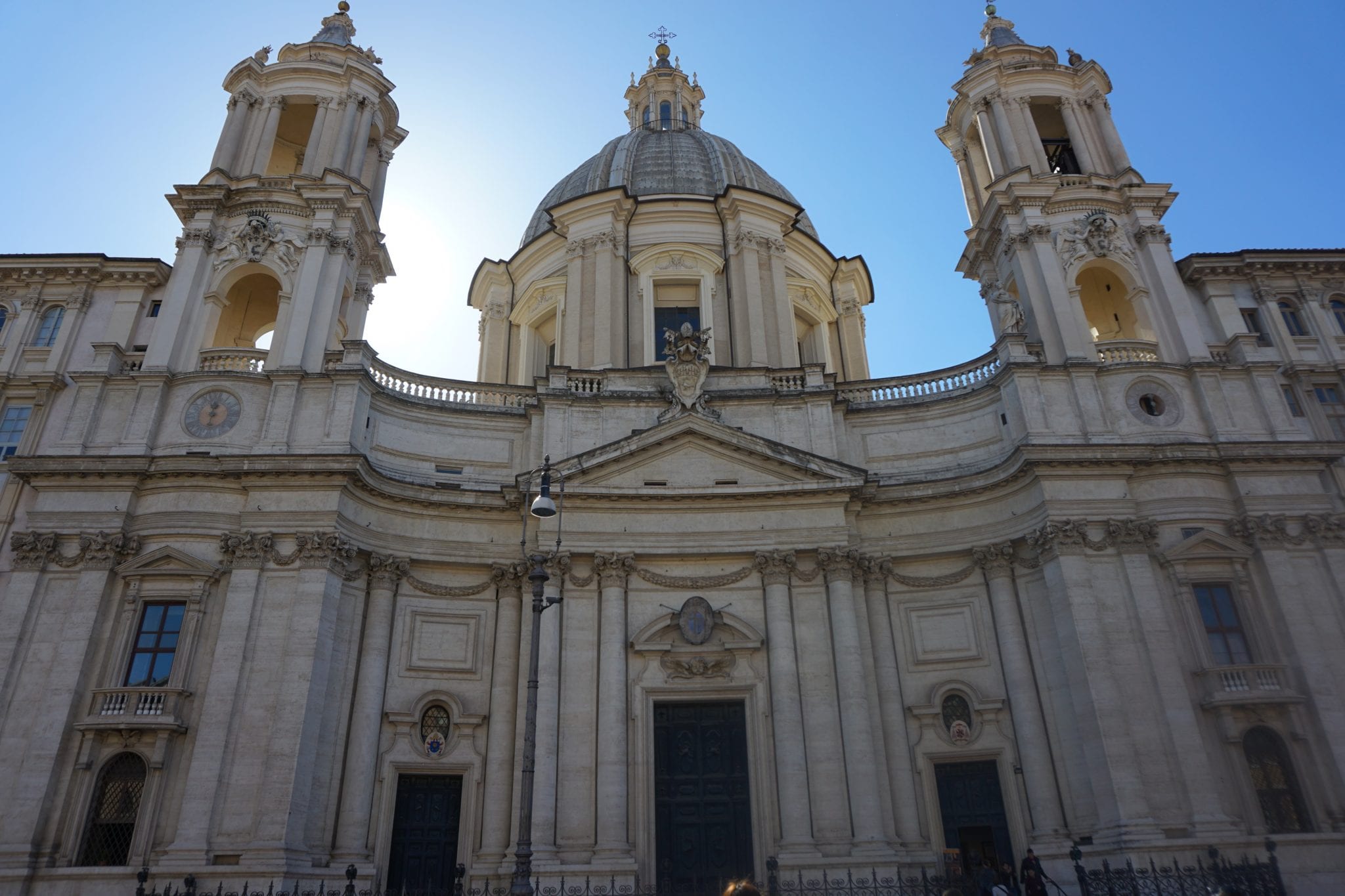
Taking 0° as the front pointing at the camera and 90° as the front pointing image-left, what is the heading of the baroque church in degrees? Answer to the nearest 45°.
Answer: approximately 0°

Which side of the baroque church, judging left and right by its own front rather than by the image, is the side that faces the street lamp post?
front

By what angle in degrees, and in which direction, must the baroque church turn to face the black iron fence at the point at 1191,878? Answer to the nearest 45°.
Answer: approximately 90° to its left
